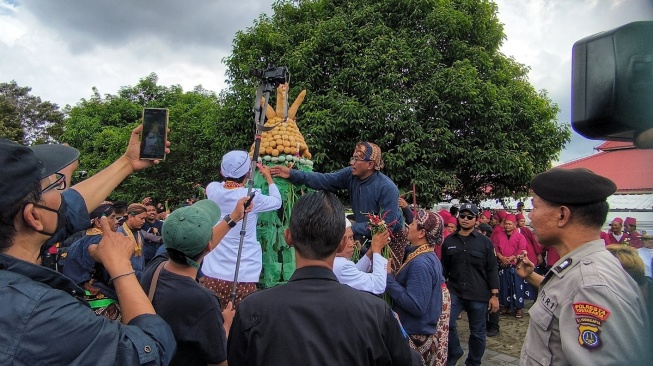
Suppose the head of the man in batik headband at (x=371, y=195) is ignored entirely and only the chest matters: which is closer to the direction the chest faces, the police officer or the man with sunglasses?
the police officer

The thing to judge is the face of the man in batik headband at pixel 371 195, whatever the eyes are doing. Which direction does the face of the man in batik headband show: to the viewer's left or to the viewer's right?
to the viewer's left

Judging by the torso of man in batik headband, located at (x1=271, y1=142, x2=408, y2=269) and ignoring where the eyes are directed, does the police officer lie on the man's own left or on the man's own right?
on the man's own left

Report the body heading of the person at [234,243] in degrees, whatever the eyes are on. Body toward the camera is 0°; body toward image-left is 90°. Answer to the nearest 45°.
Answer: approximately 180°

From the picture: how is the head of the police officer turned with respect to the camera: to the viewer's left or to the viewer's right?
to the viewer's left

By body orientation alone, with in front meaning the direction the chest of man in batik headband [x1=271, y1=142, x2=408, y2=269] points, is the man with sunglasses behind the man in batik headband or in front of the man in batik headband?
behind

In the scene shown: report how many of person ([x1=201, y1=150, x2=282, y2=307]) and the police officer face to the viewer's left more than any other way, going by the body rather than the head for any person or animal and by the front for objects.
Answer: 1

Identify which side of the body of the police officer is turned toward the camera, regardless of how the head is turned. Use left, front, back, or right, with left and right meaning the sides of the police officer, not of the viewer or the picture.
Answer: left
